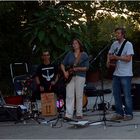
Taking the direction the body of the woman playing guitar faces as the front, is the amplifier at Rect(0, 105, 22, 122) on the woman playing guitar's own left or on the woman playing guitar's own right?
on the woman playing guitar's own right

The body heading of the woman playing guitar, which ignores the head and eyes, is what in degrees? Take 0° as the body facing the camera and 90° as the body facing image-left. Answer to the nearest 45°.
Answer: approximately 0°

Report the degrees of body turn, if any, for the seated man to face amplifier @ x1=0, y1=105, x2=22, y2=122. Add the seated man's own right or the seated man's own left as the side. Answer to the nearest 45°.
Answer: approximately 45° to the seated man's own right

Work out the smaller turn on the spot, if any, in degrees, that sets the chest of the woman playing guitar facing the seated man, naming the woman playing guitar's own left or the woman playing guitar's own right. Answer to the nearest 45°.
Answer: approximately 135° to the woman playing guitar's own right

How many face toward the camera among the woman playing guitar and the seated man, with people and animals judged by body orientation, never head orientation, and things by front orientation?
2
